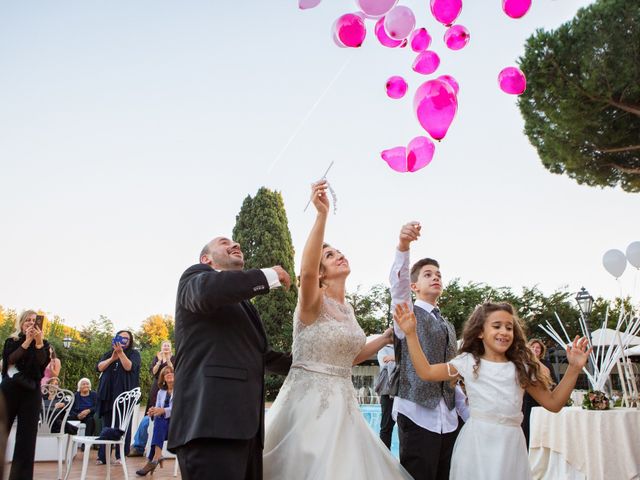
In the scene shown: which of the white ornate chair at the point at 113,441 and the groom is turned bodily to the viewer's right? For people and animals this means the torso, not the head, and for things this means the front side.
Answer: the groom

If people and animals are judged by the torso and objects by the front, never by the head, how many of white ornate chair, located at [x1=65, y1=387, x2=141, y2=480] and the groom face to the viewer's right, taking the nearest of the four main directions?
1

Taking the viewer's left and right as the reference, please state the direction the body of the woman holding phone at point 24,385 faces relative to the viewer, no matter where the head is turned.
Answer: facing the viewer and to the right of the viewer

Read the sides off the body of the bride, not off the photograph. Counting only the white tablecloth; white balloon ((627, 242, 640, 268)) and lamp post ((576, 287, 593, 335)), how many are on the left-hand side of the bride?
3

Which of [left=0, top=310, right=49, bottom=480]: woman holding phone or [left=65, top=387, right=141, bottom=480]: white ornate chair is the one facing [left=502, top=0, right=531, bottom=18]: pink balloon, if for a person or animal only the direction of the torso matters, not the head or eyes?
the woman holding phone

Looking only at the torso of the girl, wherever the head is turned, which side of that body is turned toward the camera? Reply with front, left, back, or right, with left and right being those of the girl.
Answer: front

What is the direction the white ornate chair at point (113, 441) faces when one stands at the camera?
facing to the left of the viewer

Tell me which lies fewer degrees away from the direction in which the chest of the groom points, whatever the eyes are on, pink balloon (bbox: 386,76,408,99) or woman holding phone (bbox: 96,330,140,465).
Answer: the pink balloon

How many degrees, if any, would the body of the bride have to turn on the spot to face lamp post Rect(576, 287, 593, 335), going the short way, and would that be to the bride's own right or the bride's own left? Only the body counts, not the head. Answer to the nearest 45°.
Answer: approximately 90° to the bride's own left

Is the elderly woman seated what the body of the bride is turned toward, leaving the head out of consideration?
no

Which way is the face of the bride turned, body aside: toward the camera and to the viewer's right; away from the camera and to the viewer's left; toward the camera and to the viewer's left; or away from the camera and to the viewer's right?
toward the camera and to the viewer's right
